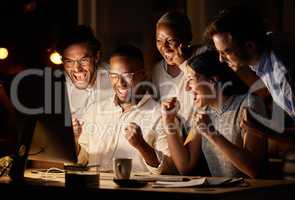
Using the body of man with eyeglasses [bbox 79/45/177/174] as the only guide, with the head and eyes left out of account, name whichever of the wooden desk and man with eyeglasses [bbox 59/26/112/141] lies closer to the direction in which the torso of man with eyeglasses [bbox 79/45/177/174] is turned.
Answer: the wooden desk

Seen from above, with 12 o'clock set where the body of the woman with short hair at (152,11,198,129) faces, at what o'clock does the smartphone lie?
The smartphone is roughly at 11 o'clock from the woman with short hair.

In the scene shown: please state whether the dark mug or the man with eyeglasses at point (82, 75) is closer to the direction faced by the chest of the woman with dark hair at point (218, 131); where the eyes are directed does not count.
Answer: the dark mug

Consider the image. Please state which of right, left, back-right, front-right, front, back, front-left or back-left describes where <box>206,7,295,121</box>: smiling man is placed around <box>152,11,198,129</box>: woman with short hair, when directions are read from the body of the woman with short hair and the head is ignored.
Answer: left

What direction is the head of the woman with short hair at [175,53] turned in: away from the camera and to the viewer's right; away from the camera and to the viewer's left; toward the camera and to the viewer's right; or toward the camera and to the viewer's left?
toward the camera and to the viewer's left

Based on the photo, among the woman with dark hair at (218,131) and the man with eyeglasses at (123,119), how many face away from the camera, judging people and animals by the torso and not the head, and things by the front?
0

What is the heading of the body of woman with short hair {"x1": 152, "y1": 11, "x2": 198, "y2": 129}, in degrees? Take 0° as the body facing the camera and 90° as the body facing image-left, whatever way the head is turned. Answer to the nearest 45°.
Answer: approximately 45°

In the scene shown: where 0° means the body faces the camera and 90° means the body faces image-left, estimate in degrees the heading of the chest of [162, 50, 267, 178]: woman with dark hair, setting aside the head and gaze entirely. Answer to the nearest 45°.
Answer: approximately 45°

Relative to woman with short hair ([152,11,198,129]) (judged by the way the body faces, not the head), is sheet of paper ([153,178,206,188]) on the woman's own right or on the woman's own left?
on the woman's own left
